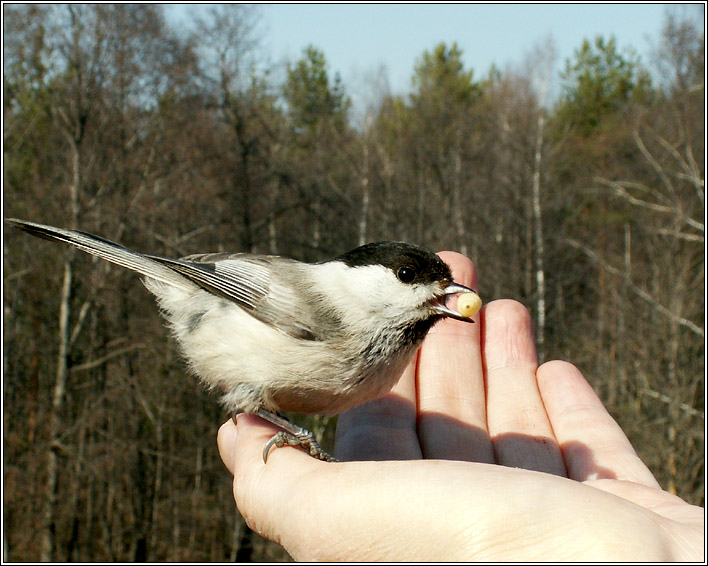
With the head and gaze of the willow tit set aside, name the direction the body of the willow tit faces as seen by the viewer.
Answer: to the viewer's right
